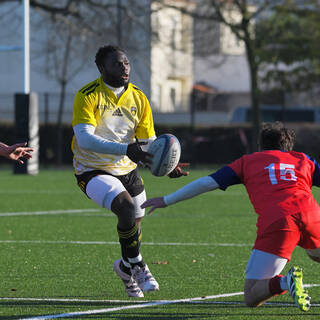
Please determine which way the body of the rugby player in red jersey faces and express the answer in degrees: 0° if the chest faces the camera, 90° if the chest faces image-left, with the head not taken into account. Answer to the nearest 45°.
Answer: approximately 180°

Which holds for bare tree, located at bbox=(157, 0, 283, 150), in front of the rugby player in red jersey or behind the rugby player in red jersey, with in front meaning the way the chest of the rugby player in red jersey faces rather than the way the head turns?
in front

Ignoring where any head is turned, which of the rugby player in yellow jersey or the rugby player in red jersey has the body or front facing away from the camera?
the rugby player in red jersey

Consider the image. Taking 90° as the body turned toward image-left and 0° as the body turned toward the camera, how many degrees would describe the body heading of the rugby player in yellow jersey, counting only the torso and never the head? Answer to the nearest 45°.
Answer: approximately 315°

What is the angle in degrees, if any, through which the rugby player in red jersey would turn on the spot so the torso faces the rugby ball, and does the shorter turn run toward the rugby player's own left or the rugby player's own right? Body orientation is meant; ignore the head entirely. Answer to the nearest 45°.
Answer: approximately 45° to the rugby player's own left

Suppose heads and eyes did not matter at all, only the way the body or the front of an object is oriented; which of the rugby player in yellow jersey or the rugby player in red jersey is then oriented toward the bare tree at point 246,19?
the rugby player in red jersey

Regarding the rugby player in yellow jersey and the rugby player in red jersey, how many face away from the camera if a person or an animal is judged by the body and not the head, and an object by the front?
1

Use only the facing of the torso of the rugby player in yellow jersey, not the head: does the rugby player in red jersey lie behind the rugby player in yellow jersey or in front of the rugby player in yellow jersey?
in front

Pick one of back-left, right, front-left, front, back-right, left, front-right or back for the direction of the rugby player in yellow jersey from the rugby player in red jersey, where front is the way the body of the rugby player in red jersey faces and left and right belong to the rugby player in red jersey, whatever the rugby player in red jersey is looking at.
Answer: front-left
